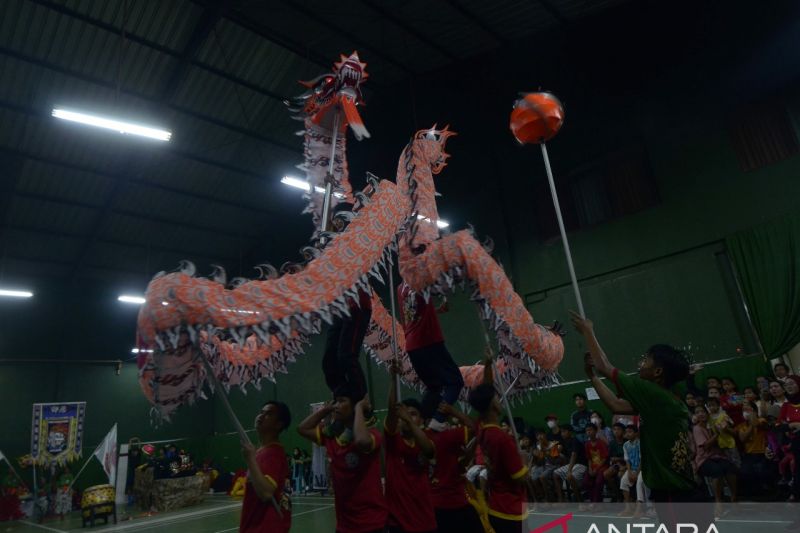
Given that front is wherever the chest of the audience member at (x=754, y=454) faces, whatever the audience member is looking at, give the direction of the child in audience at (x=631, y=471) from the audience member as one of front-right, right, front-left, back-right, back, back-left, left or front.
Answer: front-right

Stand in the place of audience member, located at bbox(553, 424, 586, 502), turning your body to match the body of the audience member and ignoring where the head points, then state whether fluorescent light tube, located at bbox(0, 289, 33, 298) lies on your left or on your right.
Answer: on your right

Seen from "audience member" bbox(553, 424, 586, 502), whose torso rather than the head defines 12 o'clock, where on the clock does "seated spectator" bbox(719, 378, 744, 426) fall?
The seated spectator is roughly at 8 o'clock from the audience member.

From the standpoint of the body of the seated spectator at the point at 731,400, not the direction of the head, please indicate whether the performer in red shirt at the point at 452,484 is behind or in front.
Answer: in front
